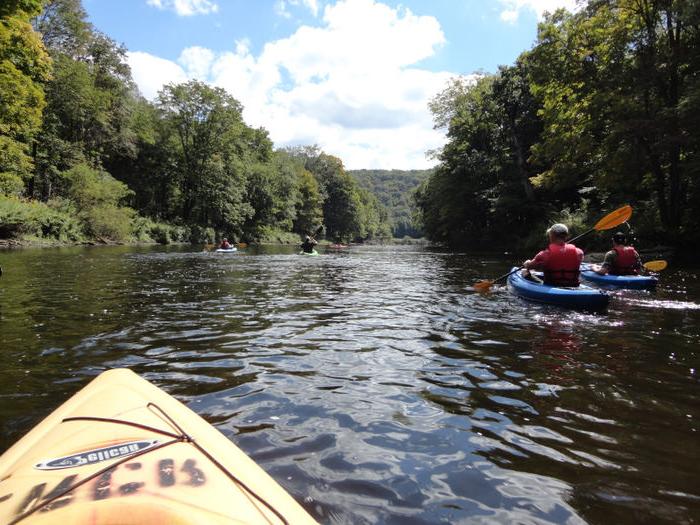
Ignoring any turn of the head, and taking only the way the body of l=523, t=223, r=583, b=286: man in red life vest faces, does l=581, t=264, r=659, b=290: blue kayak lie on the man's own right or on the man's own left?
on the man's own right

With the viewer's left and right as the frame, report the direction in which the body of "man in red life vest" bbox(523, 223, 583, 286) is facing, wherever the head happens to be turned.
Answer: facing away from the viewer and to the left of the viewer

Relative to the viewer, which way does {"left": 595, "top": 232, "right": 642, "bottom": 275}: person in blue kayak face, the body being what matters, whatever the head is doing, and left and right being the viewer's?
facing away from the viewer and to the left of the viewer

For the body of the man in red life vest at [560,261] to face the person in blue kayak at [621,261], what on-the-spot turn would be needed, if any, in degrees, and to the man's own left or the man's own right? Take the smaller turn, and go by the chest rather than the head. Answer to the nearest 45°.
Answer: approximately 90° to the man's own right

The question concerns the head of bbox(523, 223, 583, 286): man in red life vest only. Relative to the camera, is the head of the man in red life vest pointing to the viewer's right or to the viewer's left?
to the viewer's left
